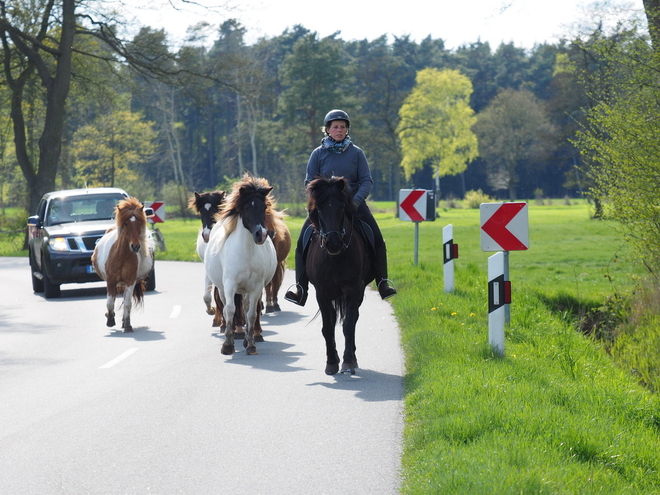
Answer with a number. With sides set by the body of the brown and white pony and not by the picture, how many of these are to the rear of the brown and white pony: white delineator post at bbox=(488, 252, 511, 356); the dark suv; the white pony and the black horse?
1

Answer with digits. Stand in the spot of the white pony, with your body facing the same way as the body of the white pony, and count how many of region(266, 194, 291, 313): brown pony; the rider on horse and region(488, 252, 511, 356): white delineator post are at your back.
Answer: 1

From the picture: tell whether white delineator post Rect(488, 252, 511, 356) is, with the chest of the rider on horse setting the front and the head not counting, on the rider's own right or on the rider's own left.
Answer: on the rider's own left

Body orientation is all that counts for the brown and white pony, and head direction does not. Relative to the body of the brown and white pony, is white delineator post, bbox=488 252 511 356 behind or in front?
in front

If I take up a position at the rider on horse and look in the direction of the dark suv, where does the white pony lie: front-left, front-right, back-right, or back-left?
front-left

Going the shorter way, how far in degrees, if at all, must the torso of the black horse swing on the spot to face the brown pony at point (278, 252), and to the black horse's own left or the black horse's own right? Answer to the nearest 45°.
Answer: approximately 180°

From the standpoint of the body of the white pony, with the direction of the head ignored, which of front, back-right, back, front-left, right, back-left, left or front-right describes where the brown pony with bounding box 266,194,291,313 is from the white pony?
back

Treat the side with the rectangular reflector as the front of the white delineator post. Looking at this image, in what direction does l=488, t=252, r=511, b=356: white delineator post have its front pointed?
toward the camera

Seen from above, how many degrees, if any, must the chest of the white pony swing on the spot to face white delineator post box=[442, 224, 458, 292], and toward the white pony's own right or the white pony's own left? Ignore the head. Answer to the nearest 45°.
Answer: approximately 135° to the white pony's own left

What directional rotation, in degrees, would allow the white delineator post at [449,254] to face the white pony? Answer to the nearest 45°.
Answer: approximately 45° to its right

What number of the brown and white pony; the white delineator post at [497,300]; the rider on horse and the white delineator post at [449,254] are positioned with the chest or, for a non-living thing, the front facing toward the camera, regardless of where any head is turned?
4

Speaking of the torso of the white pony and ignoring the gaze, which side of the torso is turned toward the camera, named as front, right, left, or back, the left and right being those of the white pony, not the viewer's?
front

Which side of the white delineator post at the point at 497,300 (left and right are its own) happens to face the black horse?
right

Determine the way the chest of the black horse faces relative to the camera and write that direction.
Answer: toward the camera

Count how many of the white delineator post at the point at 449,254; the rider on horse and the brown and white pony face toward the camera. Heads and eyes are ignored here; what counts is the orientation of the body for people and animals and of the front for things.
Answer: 3

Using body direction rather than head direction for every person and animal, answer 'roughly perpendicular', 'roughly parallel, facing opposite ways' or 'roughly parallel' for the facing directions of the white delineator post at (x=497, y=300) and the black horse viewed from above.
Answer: roughly parallel

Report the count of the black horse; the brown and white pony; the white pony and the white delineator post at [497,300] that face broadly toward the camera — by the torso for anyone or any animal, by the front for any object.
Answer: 4
